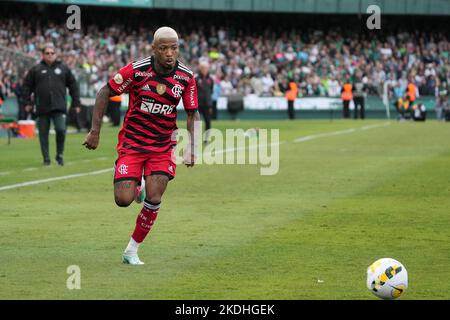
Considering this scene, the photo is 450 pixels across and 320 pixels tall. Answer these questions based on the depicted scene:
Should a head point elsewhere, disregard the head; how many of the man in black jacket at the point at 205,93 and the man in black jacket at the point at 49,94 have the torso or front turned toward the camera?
2

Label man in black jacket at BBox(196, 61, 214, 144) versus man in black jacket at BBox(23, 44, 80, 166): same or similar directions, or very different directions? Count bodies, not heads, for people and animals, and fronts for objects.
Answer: same or similar directions

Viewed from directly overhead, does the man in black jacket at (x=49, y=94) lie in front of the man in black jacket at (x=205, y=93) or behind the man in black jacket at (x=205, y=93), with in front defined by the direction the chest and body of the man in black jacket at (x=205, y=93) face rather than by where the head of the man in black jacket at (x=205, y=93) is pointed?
in front

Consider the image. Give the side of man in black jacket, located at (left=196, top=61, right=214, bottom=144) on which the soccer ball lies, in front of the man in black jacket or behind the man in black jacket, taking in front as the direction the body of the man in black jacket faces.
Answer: in front

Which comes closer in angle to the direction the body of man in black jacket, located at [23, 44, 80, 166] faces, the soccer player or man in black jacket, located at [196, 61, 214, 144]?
the soccer player

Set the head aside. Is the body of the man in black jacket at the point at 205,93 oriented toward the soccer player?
yes

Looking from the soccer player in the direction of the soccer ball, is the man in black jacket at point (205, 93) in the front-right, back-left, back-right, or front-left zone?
back-left

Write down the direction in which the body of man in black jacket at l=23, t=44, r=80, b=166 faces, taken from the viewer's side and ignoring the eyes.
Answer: toward the camera

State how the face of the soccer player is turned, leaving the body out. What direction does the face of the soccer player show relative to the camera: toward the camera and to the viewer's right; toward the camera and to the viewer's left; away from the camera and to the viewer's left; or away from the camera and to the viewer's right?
toward the camera and to the viewer's right

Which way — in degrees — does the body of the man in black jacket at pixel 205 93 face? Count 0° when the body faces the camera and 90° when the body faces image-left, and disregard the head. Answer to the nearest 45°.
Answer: approximately 0°

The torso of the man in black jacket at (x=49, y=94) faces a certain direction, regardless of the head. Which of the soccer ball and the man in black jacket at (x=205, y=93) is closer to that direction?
the soccer ball

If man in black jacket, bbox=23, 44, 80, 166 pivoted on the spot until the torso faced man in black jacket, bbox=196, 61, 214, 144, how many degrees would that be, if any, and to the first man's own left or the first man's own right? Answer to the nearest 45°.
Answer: approximately 135° to the first man's own left
